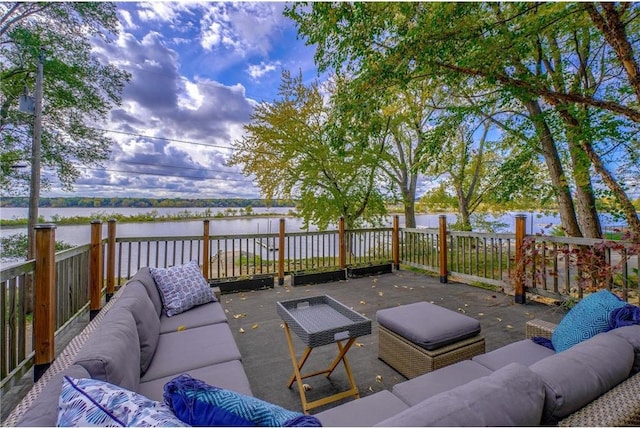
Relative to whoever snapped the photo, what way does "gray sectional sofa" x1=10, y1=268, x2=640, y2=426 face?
facing away from the viewer

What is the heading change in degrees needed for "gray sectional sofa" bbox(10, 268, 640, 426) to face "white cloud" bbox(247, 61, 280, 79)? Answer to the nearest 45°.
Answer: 0° — it already faces it

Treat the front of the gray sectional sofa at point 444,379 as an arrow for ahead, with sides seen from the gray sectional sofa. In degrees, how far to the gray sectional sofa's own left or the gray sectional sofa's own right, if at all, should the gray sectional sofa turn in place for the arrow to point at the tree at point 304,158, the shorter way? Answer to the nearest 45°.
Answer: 0° — it already faces it

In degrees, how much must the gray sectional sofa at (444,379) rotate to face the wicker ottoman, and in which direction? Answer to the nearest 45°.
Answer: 0° — it already faces it

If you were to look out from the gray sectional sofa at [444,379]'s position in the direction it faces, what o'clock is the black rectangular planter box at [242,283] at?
The black rectangular planter box is roughly at 11 o'clock from the gray sectional sofa.
